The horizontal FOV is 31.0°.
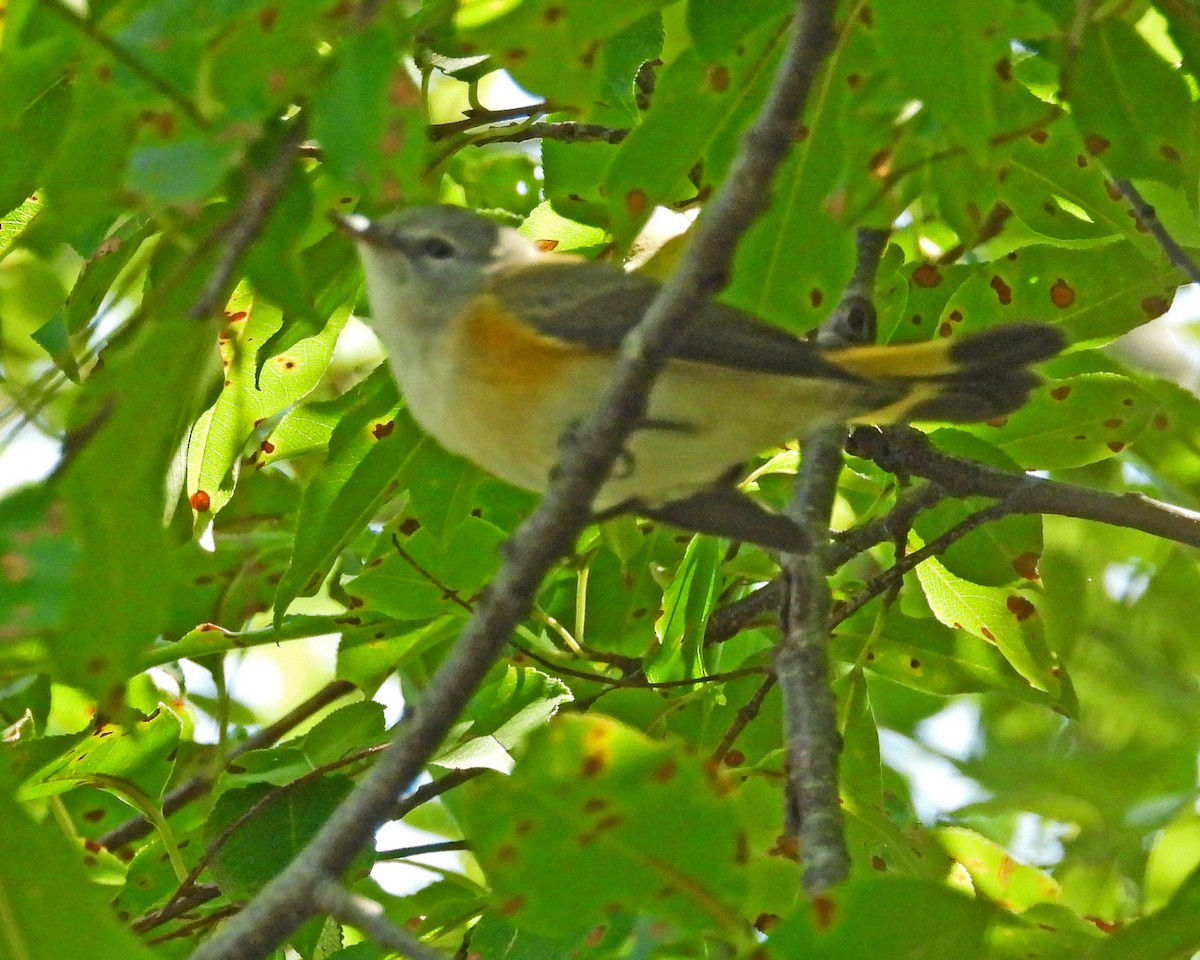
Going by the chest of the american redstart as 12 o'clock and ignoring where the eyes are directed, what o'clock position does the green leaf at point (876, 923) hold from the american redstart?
The green leaf is roughly at 9 o'clock from the american redstart.

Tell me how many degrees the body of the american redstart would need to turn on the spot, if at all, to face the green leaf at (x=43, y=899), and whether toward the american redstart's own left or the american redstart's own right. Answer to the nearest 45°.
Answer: approximately 45° to the american redstart's own left

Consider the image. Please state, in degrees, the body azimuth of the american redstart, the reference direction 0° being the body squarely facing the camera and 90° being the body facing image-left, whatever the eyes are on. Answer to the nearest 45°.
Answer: approximately 90°

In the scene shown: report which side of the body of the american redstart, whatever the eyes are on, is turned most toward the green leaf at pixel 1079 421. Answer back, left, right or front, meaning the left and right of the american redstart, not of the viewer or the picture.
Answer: back

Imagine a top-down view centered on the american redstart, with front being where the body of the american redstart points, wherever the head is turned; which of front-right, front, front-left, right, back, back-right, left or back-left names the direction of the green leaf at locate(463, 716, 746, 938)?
left
